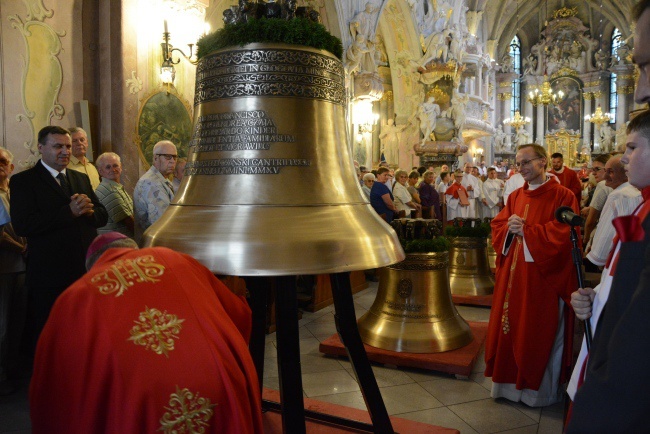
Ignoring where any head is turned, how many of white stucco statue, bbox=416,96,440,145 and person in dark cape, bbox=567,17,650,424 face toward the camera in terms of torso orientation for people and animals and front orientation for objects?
1

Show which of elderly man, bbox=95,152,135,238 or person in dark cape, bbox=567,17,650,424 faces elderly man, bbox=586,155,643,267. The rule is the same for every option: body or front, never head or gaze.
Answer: elderly man, bbox=95,152,135,238

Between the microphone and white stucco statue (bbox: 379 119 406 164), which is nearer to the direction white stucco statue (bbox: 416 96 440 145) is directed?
the microphone

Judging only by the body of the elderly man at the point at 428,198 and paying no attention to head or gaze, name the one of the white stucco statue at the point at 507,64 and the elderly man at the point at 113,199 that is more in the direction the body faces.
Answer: the elderly man

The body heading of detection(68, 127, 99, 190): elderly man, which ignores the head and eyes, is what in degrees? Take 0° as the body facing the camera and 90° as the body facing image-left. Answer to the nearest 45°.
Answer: approximately 315°

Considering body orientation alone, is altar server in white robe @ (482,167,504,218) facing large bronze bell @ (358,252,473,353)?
yes

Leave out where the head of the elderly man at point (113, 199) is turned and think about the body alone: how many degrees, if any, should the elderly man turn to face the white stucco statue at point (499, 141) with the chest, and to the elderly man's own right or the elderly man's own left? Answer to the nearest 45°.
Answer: approximately 90° to the elderly man's own left

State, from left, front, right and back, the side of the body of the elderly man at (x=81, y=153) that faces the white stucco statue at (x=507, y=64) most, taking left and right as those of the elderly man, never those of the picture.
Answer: left

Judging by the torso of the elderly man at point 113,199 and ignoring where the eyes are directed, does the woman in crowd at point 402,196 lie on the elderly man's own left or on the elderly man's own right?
on the elderly man's own left

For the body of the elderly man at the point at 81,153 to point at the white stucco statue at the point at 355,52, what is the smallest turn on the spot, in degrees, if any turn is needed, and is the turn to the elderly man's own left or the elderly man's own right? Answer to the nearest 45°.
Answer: approximately 90° to the elderly man's own left

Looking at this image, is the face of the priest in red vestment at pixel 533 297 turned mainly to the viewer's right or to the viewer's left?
to the viewer's left
